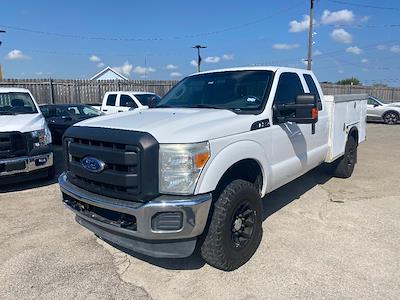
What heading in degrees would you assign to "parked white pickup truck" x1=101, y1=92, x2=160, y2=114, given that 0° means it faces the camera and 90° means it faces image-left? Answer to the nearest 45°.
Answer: approximately 315°

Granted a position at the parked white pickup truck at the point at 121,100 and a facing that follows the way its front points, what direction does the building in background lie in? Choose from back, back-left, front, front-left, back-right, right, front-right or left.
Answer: back-left

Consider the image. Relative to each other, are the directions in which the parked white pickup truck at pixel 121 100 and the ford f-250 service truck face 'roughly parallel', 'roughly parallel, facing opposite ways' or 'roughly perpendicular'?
roughly perpendicular
